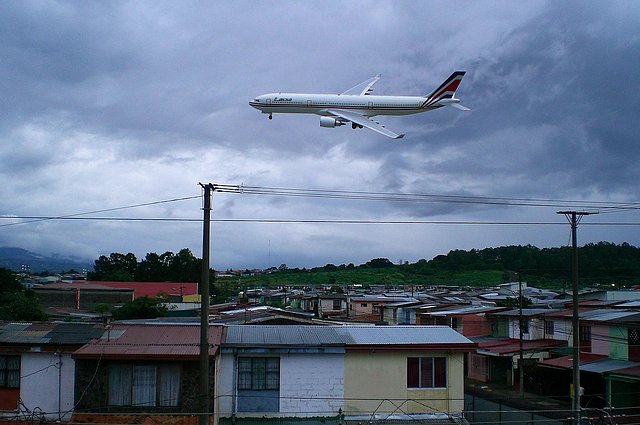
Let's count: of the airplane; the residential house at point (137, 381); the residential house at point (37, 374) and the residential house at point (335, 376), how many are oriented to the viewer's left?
1

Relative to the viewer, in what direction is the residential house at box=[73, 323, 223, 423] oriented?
toward the camera

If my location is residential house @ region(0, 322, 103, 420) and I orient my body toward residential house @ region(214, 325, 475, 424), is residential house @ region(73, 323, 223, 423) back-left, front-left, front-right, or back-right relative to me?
front-right

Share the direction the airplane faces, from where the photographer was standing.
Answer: facing to the left of the viewer

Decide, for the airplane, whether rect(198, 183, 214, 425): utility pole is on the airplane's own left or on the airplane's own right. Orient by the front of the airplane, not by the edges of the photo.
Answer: on the airplane's own left

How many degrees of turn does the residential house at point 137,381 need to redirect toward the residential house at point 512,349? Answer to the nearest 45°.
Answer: approximately 135° to its left

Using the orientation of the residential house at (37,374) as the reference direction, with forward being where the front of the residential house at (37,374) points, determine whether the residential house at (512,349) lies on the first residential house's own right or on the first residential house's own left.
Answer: on the first residential house's own left

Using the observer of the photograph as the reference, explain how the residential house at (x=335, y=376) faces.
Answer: facing the viewer

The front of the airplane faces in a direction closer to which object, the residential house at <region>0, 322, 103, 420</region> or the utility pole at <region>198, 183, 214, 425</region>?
the residential house

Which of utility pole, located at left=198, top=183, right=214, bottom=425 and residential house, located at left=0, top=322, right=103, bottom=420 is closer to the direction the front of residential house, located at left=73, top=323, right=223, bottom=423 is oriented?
the utility pole

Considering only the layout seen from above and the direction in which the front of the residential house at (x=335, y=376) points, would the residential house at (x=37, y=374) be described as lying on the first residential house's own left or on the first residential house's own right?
on the first residential house's own right

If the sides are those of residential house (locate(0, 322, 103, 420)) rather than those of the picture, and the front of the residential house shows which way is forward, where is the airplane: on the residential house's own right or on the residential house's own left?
on the residential house's own left

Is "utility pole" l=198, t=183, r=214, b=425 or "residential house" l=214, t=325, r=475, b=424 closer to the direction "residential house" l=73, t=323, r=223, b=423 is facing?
the utility pole

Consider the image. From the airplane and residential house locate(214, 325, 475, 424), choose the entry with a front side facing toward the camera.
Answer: the residential house

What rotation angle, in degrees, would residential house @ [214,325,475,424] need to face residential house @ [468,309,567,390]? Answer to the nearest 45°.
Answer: approximately 135° to its left

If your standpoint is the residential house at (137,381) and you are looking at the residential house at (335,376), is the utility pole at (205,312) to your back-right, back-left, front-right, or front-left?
front-right

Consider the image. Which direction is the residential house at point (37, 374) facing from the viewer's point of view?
toward the camera
